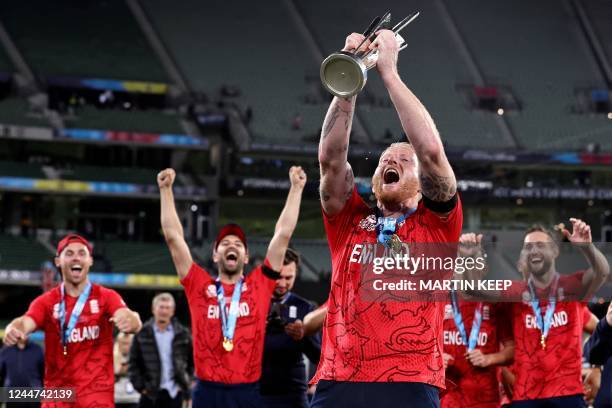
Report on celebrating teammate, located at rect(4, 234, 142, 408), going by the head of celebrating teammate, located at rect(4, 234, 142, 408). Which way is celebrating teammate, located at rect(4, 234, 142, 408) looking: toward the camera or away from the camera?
toward the camera

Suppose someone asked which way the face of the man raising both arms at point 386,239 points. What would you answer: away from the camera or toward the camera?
toward the camera

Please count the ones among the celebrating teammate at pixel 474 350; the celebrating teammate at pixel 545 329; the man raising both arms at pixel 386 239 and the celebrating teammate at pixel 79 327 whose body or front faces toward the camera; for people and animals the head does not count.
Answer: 4

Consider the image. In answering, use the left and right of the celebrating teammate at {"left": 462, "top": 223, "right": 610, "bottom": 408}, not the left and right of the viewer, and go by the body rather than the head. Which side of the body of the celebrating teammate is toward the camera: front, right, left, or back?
front

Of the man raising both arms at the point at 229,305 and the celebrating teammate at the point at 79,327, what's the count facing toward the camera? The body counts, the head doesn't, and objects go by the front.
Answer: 2

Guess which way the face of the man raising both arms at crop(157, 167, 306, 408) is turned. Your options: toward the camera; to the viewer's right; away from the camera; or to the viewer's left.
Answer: toward the camera

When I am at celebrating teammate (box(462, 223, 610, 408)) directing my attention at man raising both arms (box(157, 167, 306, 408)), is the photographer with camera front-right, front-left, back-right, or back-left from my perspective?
front-right

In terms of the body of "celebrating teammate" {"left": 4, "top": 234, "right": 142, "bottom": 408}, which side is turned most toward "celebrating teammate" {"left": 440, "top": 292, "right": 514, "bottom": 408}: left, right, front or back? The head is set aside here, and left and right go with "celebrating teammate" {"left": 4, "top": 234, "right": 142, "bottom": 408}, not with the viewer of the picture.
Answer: left

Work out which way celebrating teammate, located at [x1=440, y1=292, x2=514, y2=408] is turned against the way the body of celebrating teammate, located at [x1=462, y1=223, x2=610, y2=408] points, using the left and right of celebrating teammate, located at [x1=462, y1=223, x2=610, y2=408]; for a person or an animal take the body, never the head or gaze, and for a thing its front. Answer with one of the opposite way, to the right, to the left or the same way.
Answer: the same way

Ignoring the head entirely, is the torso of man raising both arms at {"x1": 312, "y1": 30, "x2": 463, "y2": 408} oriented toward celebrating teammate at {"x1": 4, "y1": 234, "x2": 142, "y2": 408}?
no

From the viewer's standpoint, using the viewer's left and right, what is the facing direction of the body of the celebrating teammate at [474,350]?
facing the viewer

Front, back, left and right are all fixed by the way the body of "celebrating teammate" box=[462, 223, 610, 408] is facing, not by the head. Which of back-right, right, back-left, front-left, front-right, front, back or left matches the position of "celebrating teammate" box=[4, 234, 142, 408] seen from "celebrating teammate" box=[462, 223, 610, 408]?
right

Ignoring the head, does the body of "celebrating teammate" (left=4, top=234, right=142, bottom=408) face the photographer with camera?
no

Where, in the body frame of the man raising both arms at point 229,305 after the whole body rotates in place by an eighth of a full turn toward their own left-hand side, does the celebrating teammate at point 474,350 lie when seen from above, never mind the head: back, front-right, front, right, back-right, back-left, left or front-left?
front-left

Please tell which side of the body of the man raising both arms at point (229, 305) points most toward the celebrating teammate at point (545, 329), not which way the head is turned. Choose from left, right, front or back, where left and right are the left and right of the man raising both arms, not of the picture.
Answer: left
